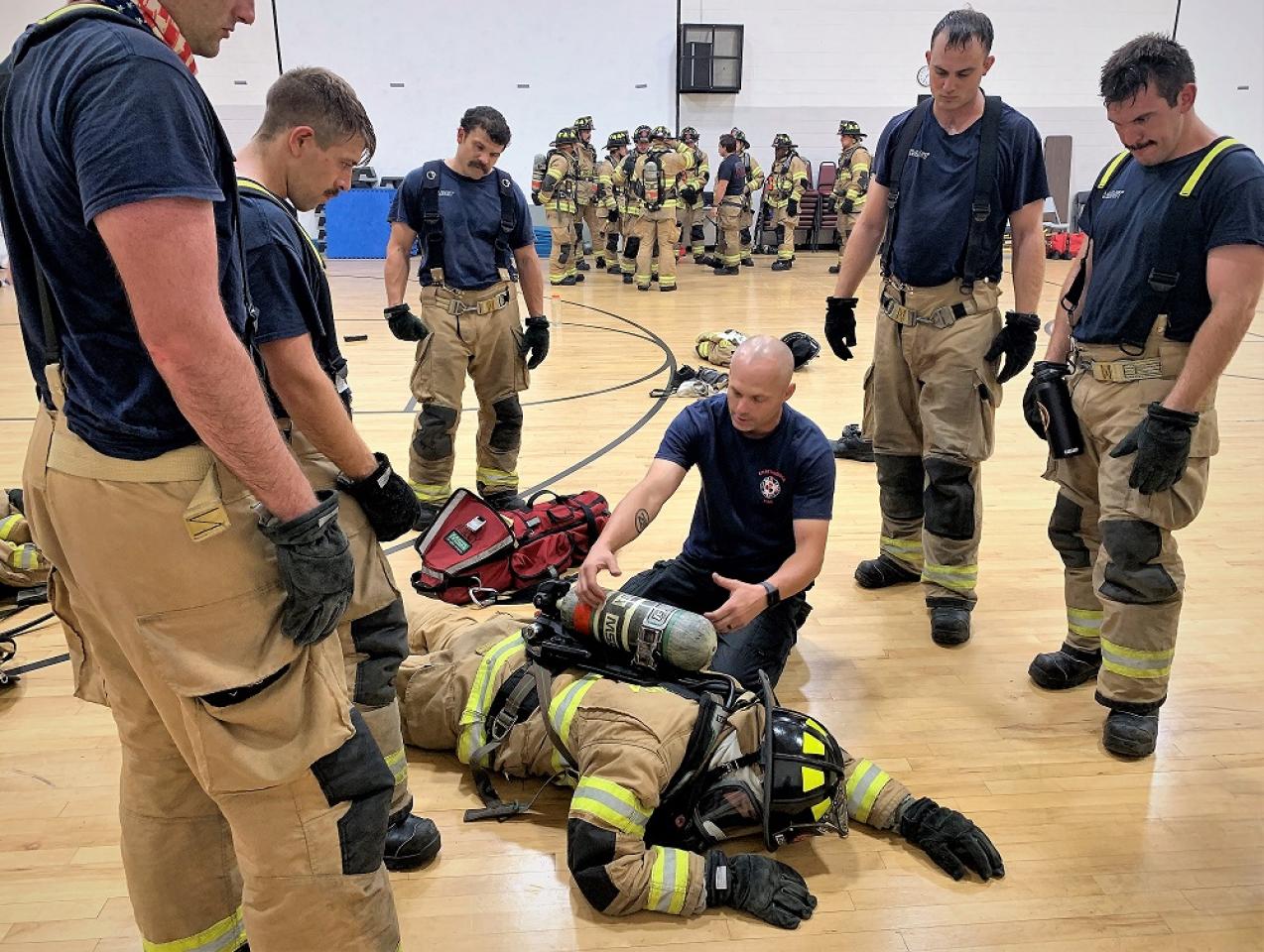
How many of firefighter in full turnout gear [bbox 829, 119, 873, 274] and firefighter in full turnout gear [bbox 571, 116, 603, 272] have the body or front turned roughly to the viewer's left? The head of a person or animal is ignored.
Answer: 1

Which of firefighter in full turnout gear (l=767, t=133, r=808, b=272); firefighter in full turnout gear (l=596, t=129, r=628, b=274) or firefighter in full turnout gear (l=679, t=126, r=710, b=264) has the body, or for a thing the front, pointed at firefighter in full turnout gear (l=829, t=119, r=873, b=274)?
firefighter in full turnout gear (l=596, t=129, r=628, b=274)

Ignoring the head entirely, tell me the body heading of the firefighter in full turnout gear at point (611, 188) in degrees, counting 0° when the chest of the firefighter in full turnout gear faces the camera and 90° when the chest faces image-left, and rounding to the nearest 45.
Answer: approximately 270°

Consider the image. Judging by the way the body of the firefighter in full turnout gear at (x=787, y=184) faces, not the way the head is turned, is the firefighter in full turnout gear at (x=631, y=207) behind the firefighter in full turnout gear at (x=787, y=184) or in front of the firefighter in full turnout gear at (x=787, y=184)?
in front

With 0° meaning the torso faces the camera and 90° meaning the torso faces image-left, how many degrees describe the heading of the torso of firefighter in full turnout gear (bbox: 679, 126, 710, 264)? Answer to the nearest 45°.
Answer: approximately 45°

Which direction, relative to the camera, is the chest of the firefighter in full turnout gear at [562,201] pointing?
to the viewer's right

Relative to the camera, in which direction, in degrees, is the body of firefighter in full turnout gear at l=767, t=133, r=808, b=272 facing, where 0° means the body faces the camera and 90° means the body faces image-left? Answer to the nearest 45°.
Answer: approximately 45°

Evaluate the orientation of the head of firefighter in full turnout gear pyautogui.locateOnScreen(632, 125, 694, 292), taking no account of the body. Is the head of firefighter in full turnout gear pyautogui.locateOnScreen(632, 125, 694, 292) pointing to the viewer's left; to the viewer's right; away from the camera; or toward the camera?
away from the camera

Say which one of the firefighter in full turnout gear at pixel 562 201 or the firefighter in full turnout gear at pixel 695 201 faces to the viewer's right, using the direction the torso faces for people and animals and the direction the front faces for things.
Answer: the firefighter in full turnout gear at pixel 562 201

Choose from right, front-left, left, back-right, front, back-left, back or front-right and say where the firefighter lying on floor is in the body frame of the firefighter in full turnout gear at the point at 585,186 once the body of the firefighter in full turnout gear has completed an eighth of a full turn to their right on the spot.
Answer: front

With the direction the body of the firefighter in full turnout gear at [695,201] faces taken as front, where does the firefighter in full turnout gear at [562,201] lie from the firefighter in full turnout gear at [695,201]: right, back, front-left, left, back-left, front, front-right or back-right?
front

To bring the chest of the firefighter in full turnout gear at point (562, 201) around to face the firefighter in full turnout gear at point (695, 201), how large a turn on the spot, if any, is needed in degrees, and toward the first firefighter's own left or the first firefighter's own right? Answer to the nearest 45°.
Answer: approximately 45° to the first firefighter's own left

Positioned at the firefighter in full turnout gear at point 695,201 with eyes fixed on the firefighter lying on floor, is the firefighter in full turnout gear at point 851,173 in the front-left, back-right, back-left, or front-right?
front-left

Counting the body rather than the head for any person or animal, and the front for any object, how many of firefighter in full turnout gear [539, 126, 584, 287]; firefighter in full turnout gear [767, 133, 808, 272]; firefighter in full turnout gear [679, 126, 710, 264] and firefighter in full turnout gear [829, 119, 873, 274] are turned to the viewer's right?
1

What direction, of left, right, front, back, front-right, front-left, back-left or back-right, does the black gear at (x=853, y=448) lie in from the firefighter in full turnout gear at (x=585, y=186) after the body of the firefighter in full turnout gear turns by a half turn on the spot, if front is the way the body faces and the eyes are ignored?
back-left
